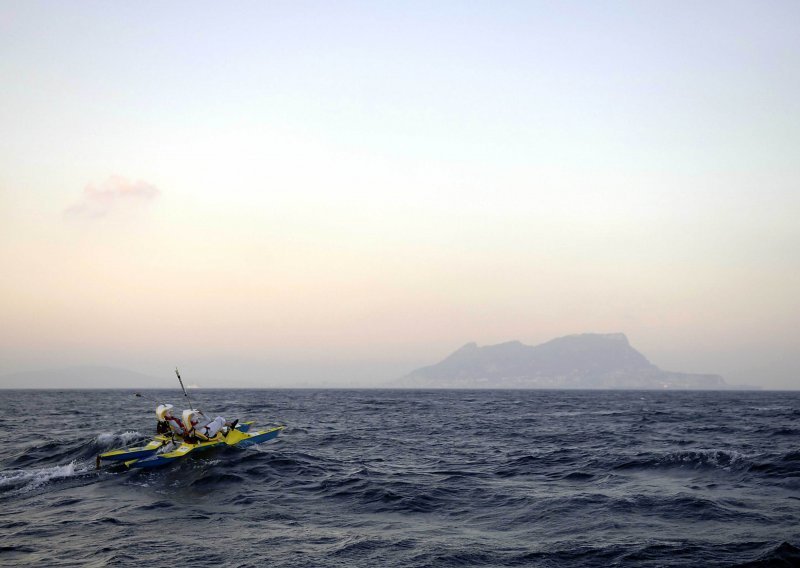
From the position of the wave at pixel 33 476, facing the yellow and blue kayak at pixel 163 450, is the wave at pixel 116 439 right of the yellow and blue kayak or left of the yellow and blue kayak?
left

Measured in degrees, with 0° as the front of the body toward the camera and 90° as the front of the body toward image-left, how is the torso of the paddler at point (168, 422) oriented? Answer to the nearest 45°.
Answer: approximately 270°

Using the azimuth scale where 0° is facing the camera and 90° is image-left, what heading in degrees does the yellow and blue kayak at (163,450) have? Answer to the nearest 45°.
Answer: approximately 270°

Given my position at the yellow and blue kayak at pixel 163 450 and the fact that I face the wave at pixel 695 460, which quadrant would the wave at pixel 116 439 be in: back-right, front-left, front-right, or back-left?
back-left

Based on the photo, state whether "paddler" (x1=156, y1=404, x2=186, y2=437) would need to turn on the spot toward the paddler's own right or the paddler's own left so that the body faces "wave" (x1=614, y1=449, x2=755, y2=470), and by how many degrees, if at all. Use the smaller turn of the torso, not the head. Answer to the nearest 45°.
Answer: approximately 45° to the paddler's own right

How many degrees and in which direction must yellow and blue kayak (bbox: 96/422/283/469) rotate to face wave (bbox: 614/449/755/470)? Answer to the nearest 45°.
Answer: approximately 45° to its right
